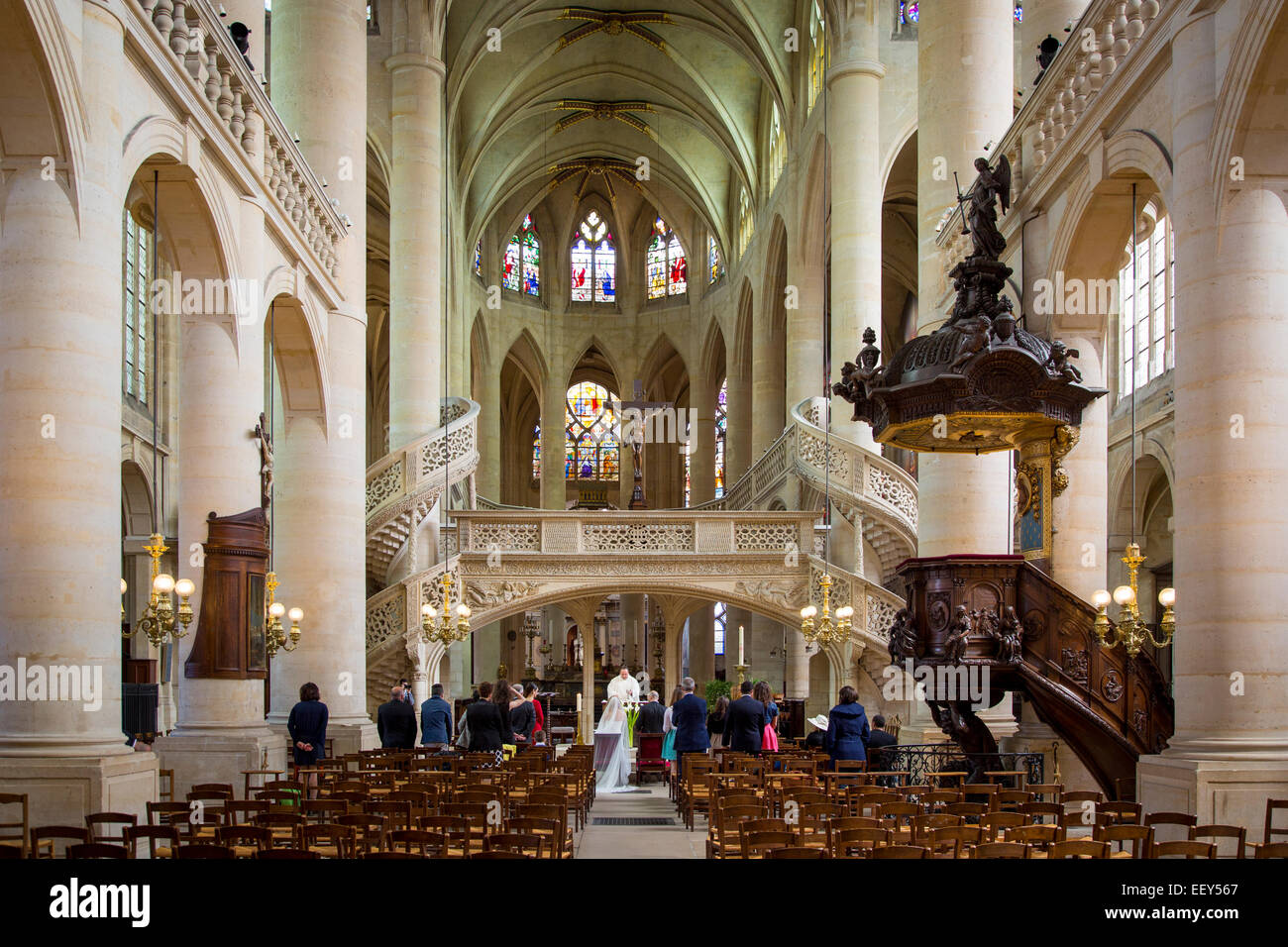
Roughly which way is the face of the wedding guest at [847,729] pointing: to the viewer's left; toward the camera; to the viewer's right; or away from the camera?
away from the camera

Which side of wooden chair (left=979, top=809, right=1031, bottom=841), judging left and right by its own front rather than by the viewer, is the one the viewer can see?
back

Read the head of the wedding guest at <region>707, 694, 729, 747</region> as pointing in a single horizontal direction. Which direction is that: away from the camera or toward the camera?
away from the camera

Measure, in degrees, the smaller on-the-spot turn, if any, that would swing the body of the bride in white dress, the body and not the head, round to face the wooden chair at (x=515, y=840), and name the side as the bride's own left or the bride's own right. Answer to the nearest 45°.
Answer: approximately 180°

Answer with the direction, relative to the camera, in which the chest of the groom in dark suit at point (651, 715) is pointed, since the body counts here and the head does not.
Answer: away from the camera

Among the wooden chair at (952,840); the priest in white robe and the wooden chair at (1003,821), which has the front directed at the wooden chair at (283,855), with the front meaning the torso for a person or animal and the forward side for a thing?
the priest in white robe

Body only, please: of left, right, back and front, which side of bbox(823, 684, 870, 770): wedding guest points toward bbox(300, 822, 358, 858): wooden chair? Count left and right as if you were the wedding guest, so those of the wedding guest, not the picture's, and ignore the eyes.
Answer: back

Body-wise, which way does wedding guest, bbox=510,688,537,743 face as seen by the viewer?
away from the camera

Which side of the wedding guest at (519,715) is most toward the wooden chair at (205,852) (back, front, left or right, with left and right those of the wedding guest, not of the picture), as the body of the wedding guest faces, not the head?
back

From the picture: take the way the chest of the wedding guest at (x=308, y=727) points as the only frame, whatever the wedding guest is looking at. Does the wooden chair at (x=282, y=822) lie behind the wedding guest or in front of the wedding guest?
behind

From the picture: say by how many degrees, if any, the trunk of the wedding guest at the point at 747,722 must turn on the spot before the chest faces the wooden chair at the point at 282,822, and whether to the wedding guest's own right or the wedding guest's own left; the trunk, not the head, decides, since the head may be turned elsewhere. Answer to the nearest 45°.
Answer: approximately 180°

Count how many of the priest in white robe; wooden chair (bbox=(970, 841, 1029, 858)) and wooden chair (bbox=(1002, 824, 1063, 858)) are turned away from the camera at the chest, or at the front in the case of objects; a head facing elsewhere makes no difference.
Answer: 2

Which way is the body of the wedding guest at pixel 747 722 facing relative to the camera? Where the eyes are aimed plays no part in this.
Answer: away from the camera

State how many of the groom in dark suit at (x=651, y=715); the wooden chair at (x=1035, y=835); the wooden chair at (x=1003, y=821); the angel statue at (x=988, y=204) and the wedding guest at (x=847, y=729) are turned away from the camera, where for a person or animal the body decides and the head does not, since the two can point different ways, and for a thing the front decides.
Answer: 4
